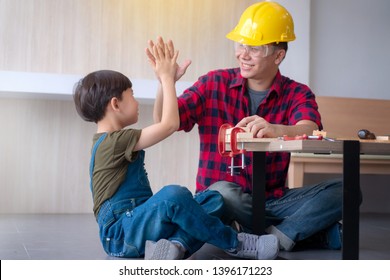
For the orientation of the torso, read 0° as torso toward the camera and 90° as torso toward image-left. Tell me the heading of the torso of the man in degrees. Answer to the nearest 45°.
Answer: approximately 0°

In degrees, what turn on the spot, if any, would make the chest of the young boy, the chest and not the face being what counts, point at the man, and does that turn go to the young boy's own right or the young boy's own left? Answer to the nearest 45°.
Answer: approximately 45° to the young boy's own left

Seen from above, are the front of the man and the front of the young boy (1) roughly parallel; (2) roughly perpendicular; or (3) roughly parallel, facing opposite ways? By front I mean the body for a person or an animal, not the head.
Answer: roughly perpendicular

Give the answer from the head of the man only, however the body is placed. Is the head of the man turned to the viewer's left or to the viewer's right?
to the viewer's left

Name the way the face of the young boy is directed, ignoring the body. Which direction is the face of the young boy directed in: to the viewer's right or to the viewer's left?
to the viewer's right

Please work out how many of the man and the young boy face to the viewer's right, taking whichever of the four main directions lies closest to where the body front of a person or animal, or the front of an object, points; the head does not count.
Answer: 1

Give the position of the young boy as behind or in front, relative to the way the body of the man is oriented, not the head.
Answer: in front

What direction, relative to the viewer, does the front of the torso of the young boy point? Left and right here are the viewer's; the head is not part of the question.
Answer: facing to the right of the viewer
